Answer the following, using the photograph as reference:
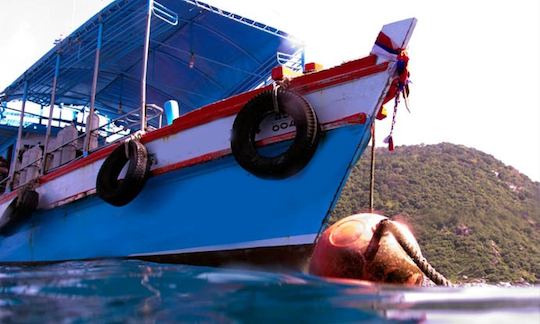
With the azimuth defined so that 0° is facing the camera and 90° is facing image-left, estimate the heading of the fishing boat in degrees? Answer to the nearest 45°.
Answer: approximately 315°

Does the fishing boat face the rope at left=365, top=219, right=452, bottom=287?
yes

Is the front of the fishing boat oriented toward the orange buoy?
yes
